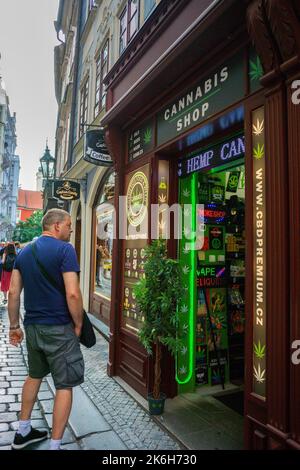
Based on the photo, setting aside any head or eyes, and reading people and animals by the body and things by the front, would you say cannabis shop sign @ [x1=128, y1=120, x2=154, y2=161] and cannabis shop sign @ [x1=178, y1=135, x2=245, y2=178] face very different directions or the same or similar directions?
same or similar directions

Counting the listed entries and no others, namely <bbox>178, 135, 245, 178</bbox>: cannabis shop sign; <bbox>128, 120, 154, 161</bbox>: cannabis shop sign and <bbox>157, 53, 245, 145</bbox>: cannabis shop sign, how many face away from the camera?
0

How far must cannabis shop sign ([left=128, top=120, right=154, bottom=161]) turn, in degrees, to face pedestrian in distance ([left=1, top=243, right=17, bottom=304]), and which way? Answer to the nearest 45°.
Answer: approximately 90° to its right

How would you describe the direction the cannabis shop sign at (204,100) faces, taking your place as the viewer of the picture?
facing the viewer and to the left of the viewer

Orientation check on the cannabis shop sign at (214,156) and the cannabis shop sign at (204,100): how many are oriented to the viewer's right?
0

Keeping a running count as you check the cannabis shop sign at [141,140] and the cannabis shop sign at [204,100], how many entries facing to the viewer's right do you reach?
0

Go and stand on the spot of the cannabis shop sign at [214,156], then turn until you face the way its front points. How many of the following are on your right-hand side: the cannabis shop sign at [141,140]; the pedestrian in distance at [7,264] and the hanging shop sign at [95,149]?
3

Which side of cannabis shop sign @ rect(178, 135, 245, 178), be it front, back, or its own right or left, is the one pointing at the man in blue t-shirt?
front

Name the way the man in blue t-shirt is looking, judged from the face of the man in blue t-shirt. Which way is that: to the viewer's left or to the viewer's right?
to the viewer's right

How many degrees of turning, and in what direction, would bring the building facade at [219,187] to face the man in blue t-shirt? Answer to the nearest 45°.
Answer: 0° — it already faces them

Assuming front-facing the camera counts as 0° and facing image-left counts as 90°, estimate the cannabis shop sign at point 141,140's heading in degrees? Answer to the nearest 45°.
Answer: approximately 45°

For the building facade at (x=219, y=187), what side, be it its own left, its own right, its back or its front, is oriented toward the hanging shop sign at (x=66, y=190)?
right

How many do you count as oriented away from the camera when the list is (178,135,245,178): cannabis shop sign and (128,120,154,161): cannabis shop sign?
0

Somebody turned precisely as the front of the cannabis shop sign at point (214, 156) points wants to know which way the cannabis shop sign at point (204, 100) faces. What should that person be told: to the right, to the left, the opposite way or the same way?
the same way

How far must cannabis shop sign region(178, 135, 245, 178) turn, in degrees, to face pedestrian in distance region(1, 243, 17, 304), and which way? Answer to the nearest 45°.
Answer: approximately 90° to its right

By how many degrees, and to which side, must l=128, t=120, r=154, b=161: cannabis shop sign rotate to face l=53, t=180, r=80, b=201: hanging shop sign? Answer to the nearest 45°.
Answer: approximately 135° to its right

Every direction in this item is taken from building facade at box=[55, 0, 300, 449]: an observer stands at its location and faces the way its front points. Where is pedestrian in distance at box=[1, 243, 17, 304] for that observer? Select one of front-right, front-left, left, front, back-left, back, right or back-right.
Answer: right
